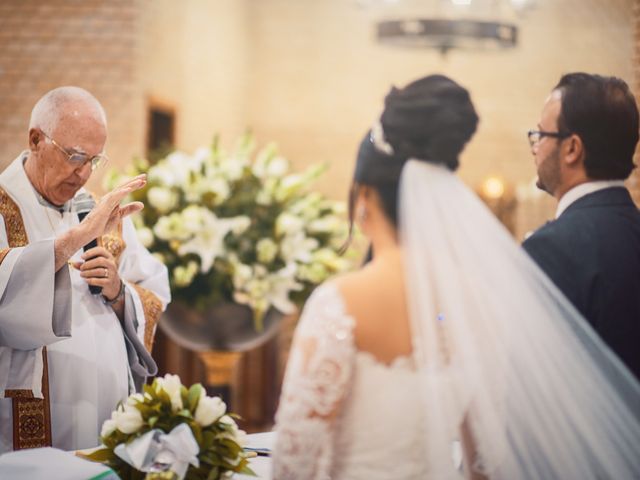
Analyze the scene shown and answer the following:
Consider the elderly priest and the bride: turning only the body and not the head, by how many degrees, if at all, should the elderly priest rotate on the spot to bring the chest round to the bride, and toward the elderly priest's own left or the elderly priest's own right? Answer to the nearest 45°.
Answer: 0° — they already face them

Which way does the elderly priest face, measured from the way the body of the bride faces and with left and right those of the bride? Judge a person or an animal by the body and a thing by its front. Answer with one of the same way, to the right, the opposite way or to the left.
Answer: the opposite way

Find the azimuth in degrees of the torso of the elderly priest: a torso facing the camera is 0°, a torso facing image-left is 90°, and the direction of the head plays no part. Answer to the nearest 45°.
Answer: approximately 315°

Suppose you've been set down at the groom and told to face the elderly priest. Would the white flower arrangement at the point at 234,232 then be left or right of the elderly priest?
right

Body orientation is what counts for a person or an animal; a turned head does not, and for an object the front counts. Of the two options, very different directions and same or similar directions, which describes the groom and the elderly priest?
very different directions

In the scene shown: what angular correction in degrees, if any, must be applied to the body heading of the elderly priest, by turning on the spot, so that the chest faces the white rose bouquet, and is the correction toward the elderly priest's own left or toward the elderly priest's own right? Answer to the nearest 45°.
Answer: approximately 45° to the elderly priest's own right

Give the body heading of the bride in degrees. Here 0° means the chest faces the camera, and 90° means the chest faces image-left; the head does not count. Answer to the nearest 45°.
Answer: approximately 135°

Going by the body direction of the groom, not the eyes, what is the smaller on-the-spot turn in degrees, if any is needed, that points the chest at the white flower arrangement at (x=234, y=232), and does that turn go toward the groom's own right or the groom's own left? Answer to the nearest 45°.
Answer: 0° — they already face it

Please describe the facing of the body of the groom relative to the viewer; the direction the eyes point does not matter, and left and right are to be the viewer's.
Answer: facing away from the viewer and to the left of the viewer

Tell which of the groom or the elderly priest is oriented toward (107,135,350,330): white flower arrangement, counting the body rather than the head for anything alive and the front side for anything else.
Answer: the groom
